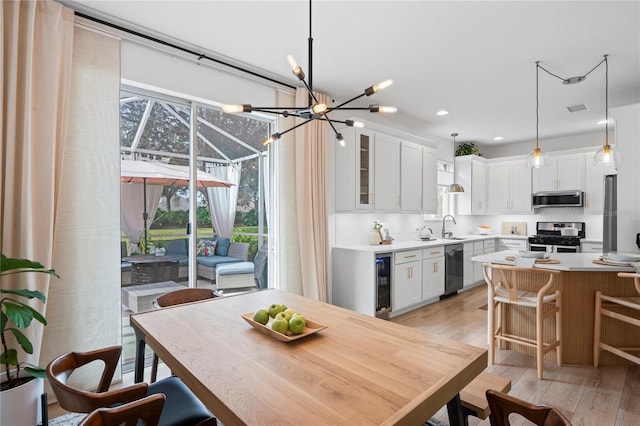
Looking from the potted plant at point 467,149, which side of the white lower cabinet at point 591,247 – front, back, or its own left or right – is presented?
right

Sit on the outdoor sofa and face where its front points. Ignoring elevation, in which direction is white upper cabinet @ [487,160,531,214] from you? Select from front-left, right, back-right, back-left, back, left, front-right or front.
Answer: left

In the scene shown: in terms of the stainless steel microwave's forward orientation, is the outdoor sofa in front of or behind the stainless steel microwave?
in front

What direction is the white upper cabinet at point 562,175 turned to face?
toward the camera

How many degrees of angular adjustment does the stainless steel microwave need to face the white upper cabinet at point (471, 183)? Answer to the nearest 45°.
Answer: approximately 90° to its right

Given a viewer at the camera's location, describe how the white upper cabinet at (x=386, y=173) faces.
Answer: facing the viewer and to the right of the viewer

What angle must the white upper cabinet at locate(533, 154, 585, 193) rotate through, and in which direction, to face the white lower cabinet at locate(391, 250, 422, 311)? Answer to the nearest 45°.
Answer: approximately 45° to its right

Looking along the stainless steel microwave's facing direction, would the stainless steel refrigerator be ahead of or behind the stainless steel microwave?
ahead

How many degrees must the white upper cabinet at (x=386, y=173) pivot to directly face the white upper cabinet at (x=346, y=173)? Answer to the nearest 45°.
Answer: approximately 90° to its right

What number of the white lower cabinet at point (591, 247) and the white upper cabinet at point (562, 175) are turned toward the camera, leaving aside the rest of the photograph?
2

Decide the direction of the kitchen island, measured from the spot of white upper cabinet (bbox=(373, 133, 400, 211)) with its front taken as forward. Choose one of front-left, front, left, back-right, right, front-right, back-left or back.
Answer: front

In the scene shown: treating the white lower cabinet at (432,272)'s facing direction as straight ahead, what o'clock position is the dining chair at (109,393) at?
The dining chair is roughly at 2 o'clock from the white lower cabinet.

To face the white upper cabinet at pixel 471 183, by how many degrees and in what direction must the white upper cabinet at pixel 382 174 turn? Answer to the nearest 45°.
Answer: approximately 90° to its left

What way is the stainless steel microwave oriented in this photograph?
toward the camera

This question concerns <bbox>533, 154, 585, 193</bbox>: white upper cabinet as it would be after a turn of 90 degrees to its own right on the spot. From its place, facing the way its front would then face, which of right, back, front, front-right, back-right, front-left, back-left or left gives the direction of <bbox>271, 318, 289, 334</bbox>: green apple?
left
